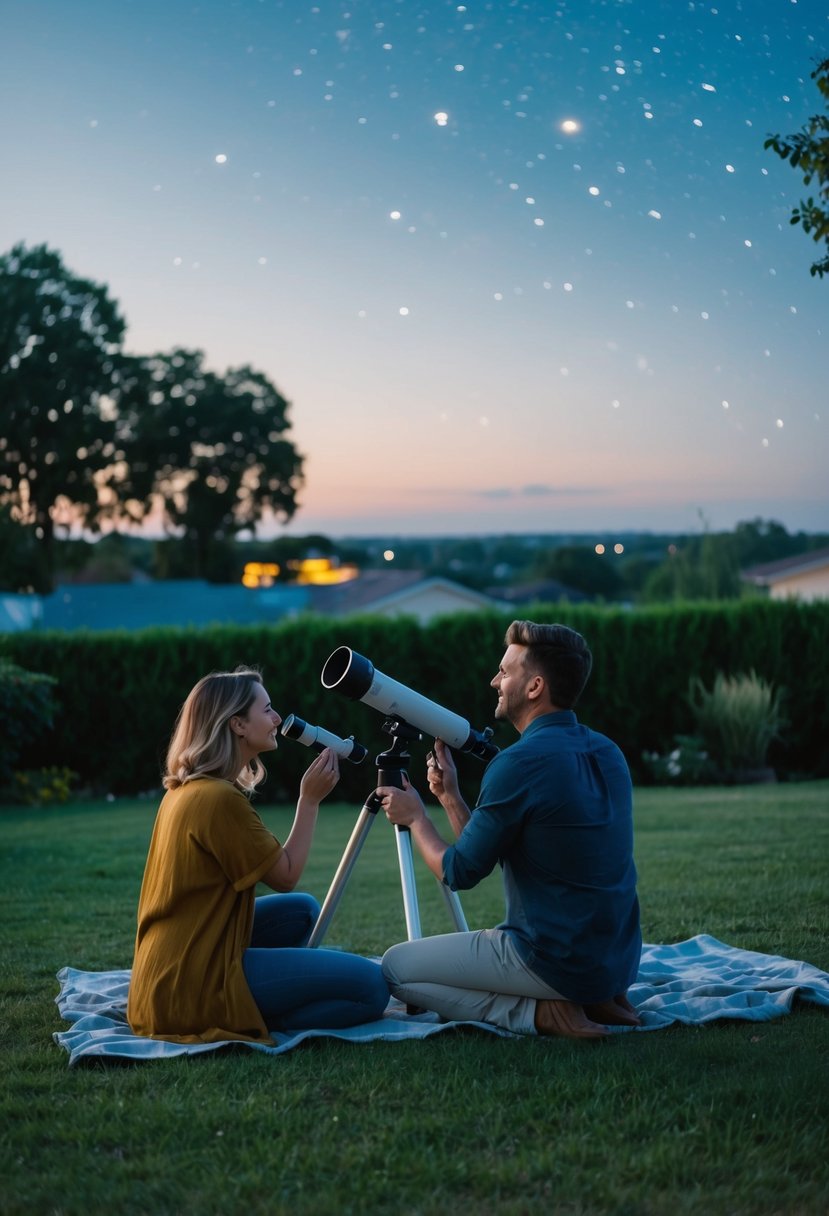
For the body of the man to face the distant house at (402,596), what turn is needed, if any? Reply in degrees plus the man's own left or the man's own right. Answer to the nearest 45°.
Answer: approximately 45° to the man's own right

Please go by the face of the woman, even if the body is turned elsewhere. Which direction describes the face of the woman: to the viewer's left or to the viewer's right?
to the viewer's right

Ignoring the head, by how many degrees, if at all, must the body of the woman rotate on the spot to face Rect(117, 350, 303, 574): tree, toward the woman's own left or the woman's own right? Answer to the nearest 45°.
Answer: approximately 90° to the woman's own left

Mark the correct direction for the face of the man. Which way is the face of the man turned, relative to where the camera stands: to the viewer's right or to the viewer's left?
to the viewer's left

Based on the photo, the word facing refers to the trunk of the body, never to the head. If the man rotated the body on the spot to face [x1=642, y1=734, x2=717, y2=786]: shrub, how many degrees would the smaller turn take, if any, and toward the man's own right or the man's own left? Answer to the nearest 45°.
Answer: approximately 45° to the man's own right

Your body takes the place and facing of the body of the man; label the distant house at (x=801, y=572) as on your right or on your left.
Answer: on your right

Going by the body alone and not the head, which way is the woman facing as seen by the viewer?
to the viewer's right

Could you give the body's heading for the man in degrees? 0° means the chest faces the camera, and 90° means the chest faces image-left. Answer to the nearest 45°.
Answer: approximately 135°

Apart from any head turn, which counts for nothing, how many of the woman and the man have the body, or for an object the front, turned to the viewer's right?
1

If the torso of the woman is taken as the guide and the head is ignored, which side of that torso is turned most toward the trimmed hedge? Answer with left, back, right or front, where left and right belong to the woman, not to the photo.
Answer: left
